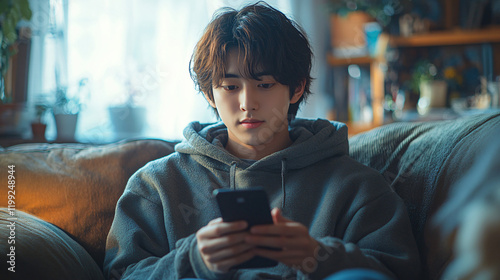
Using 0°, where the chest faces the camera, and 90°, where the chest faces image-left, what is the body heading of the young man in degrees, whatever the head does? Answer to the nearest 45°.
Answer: approximately 0°

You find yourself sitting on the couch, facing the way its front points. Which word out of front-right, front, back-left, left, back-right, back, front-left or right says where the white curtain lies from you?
back

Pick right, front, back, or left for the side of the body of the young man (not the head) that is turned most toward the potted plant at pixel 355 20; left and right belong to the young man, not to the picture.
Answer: back

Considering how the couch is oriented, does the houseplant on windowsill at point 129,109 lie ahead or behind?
behind

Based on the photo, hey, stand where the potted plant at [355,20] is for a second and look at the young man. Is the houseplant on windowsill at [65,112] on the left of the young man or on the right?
right

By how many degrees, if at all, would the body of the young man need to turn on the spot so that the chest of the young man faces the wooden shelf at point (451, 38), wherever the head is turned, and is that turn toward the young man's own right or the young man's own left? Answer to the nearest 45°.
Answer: approximately 135° to the young man's own left
